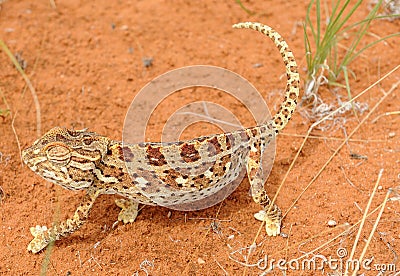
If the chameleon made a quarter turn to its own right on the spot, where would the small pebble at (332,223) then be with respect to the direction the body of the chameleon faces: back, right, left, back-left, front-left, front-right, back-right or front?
right

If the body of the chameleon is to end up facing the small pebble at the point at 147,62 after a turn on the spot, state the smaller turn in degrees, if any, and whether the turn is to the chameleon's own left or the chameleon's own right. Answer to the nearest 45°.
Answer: approximately 90° to the chameleon's own right

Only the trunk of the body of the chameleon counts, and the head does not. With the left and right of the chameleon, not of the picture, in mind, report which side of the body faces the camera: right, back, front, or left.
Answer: left
